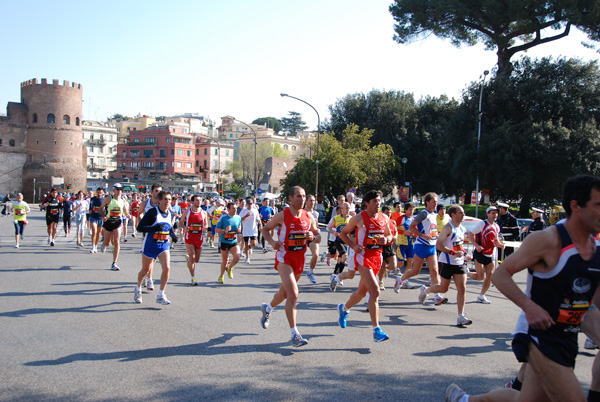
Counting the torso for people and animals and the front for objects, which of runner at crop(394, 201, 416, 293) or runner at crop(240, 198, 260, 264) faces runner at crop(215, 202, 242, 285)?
runner at crop(240, 198, 260, 264)

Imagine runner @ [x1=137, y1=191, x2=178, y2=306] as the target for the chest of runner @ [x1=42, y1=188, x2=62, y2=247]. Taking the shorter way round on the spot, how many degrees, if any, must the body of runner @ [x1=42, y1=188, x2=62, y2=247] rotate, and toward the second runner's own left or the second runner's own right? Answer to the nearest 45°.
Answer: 0° — they already face them

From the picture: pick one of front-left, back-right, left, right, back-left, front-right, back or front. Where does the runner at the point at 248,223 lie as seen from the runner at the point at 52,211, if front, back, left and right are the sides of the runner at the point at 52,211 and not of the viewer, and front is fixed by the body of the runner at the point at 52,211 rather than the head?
front-left

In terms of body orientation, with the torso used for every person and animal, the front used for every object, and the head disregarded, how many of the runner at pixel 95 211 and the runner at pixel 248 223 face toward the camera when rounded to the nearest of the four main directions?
2

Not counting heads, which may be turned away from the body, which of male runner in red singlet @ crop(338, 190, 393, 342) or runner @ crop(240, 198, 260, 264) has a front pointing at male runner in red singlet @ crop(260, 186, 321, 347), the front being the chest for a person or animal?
the runner

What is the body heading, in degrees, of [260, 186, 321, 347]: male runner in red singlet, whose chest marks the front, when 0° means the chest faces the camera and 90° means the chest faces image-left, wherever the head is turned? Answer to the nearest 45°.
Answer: approximately 315°

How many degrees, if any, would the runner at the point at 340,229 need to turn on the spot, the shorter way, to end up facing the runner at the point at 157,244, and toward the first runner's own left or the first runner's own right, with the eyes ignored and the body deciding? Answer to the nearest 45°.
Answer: approximately 90° to the first runner's own right

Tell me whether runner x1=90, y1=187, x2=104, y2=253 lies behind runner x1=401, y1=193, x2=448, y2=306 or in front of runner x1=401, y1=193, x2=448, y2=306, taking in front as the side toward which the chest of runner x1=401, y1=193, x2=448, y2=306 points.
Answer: behind
